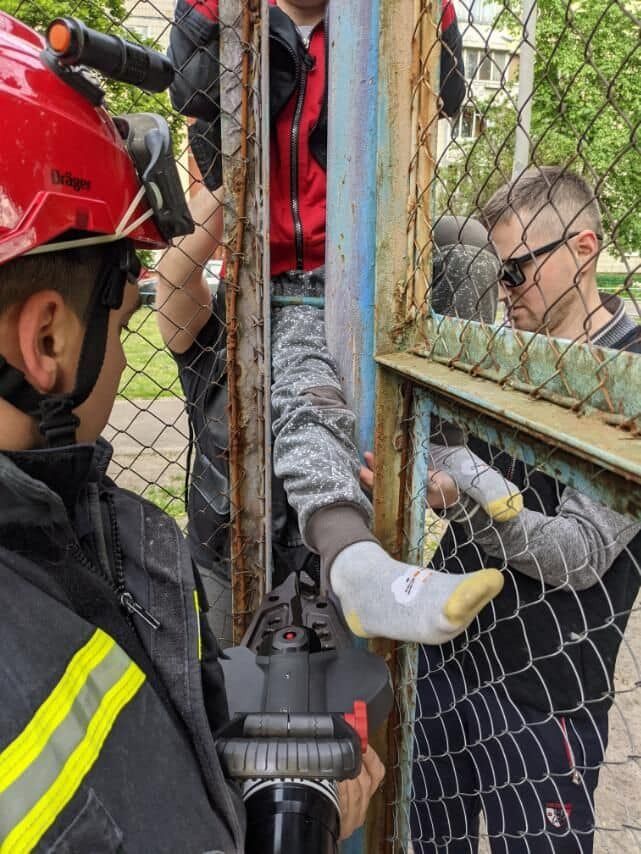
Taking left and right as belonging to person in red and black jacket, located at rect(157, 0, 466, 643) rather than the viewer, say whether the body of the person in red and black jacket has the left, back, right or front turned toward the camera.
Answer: front

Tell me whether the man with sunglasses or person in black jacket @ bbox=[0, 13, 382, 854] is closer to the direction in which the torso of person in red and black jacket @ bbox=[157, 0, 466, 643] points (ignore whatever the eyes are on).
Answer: the person in black jacket

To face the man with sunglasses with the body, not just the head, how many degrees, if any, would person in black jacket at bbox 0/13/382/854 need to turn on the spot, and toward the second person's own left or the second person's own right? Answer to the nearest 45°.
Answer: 0° — they already face them

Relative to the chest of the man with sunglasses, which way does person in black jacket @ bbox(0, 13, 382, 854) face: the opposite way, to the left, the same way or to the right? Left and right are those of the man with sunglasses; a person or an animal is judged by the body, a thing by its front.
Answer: the opposite way

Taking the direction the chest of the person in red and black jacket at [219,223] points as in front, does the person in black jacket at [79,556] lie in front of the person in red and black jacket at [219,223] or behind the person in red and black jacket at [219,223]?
in front

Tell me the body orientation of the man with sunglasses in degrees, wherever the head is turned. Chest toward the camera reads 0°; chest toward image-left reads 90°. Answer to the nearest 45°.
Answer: approximately 45°

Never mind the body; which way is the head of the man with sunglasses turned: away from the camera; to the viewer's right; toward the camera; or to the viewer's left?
to the viewer's left

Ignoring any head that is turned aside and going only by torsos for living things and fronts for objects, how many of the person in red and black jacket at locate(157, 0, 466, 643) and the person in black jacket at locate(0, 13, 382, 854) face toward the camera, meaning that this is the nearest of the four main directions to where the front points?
1

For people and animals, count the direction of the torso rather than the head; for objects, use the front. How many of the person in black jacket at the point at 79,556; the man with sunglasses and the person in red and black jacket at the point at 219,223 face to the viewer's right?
1

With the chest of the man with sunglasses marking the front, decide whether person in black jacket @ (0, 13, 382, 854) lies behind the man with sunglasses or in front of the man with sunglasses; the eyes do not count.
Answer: in front

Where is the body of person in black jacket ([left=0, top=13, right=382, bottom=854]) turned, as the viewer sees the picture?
to the viewer's right

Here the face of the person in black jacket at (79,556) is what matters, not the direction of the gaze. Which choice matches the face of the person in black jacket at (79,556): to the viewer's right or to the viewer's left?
to the viewer's right
